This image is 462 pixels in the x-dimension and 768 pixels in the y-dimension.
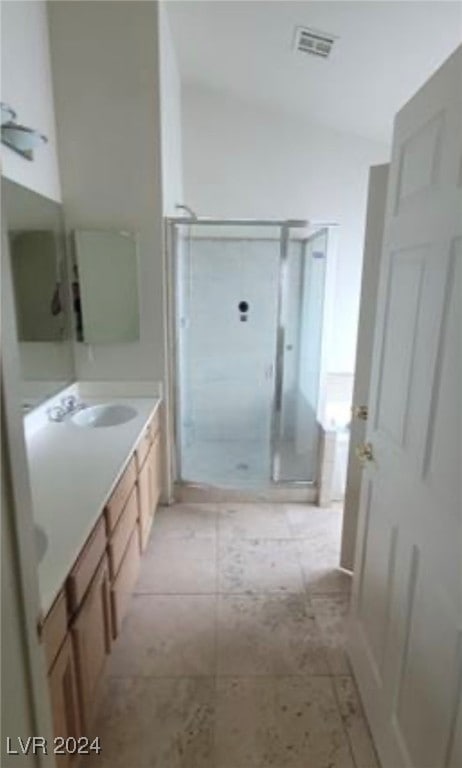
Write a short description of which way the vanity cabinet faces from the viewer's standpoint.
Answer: facing to the right of the viewer

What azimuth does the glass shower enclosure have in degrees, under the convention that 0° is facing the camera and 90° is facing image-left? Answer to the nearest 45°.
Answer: approximately 0°

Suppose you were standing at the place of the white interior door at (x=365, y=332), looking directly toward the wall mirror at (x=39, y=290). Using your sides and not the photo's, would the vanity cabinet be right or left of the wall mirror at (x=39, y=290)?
left

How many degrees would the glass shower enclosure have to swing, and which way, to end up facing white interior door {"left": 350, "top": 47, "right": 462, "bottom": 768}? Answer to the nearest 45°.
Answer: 0° — it already faces it
